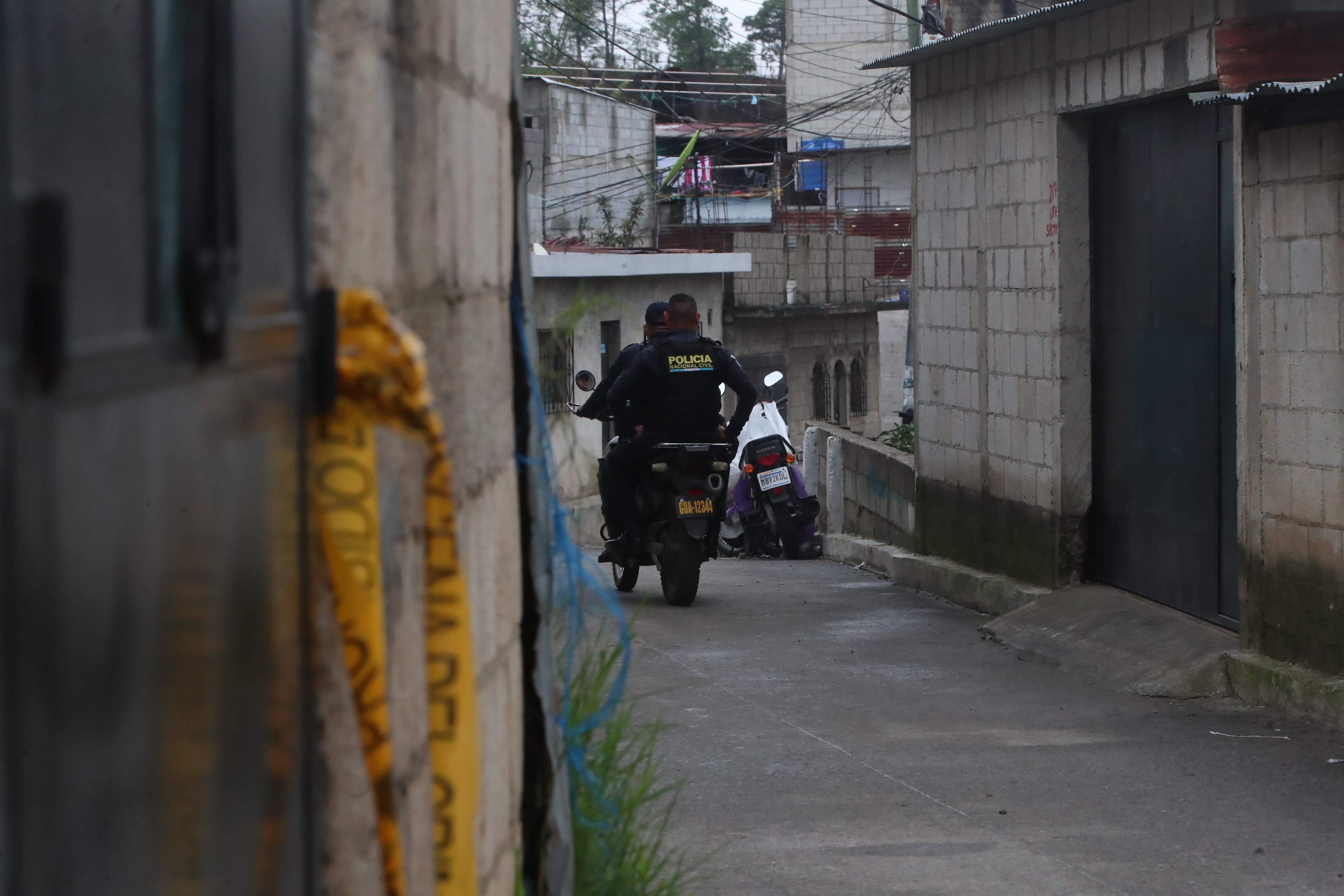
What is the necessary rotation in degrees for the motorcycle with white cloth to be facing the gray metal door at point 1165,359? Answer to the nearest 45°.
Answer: approximately 180°

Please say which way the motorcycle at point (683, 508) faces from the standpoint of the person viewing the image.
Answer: facing away from the viewer and to the left of the viewer

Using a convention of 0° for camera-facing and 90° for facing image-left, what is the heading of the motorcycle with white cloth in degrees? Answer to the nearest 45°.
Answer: approximately 180°

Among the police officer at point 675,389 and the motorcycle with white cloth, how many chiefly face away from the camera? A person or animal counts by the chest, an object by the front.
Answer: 2

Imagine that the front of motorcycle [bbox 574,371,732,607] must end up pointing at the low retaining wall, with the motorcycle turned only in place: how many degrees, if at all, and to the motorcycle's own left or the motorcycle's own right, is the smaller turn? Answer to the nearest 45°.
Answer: approximately 45° to the motorcycle's own right

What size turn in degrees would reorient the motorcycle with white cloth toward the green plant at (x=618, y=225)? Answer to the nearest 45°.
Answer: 0° — it already faces it

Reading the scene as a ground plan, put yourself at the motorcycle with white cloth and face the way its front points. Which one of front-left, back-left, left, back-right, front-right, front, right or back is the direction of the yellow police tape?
back

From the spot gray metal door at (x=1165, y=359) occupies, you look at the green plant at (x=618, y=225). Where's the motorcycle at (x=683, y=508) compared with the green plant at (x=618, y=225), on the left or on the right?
left

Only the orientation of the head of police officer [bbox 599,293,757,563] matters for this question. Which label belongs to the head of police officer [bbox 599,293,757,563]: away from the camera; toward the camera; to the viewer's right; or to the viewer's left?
away from the camera

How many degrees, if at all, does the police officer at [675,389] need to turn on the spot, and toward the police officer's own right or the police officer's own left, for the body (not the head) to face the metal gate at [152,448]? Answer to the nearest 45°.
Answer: approximately 180°

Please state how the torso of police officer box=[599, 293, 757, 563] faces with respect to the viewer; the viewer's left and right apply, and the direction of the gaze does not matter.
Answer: facing away from the viewer

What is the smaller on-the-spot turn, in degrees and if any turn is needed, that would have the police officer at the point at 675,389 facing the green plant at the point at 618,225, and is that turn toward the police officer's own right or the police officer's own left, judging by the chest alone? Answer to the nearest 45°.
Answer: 0° — they already face it

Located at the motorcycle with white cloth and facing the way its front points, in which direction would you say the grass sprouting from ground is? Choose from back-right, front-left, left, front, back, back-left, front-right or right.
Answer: back
